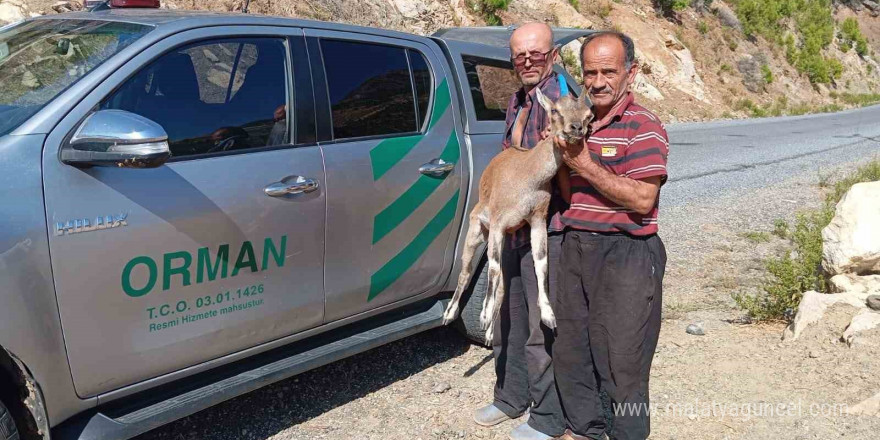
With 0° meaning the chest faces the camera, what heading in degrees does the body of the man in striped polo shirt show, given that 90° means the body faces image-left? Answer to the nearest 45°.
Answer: approximately 45°

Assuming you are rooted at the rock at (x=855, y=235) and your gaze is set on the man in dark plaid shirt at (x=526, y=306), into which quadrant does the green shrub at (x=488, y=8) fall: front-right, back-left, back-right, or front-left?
back-right

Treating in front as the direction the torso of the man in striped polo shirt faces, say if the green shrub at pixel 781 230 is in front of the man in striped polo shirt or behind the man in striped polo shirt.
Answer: behind

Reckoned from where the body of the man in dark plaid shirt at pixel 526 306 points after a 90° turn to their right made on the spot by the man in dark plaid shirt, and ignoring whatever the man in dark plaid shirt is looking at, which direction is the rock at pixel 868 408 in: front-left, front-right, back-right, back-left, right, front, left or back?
back-right

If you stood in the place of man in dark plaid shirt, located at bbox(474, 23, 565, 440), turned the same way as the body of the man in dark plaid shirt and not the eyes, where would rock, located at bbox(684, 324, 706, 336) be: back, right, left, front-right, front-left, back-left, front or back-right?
back

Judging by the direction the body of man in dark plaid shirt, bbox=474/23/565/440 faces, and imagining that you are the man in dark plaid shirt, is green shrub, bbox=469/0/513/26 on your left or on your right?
on your right

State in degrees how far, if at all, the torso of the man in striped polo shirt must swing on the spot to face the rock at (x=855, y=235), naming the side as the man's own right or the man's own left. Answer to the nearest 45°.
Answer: approximately 180°
